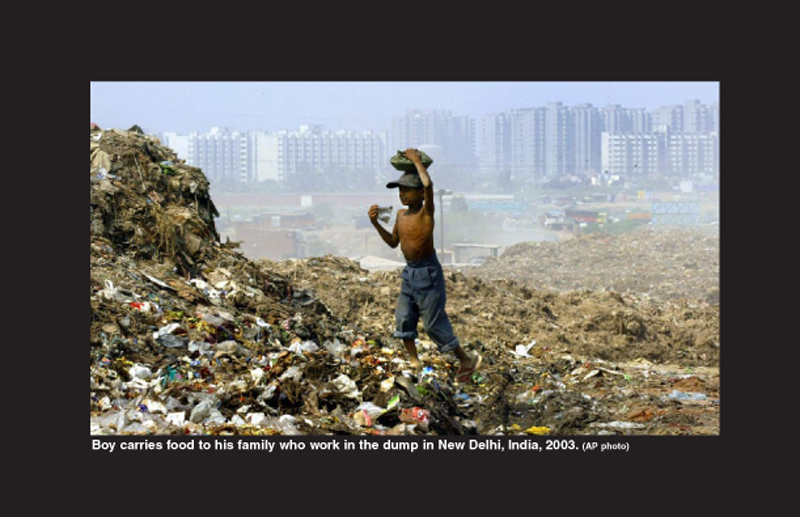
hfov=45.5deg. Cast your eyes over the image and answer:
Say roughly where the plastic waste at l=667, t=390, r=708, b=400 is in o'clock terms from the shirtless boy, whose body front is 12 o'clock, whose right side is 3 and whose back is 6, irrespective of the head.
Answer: The plastic waste is roughly at 7 o'clock from the shirtless boy.

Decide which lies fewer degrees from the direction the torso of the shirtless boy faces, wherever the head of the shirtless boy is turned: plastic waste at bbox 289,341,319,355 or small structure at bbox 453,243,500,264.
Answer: the plastic waste

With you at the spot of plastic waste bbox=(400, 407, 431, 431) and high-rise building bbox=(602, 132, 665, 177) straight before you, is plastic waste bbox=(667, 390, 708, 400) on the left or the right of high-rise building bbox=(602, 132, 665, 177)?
right

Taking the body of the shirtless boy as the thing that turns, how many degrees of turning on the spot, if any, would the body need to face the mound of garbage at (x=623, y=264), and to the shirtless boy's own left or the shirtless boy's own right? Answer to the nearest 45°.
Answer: approximately 135° to the shirtless boy's own right

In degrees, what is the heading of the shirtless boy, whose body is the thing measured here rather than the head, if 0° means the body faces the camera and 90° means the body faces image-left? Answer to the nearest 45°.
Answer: approximately 45°

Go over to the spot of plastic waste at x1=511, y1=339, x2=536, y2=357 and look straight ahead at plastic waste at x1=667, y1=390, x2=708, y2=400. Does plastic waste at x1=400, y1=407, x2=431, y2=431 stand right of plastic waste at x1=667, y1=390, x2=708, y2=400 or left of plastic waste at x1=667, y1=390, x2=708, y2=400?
right

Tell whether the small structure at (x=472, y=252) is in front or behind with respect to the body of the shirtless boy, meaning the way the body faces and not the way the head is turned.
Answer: behind
